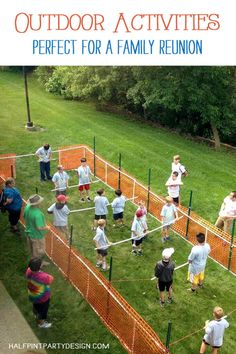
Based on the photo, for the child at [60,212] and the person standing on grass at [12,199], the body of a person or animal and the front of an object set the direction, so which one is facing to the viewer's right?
the person standing on grass

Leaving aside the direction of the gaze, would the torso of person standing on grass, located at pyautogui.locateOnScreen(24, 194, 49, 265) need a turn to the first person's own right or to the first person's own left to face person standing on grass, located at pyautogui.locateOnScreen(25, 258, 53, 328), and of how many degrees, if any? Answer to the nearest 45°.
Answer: approximately 135° to the first person's own right

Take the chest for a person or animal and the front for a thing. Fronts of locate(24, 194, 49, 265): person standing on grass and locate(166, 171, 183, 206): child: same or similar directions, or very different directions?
very different directions

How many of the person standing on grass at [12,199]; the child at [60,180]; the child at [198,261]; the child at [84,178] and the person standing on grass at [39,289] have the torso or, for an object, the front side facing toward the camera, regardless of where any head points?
2

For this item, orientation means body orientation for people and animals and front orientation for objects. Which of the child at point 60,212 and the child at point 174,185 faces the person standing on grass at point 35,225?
the child at point 174,185

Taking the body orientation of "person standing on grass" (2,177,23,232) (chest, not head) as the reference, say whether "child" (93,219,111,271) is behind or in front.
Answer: in front

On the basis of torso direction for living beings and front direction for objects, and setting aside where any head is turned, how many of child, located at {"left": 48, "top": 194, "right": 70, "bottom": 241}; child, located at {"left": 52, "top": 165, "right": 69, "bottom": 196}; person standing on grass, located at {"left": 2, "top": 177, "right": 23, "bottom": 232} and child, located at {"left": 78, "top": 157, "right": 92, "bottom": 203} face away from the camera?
1

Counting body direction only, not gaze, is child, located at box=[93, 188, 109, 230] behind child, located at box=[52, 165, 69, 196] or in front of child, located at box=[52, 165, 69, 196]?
in front

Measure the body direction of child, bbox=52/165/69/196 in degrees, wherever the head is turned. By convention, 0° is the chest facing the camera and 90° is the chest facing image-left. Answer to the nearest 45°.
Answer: approximately 0°

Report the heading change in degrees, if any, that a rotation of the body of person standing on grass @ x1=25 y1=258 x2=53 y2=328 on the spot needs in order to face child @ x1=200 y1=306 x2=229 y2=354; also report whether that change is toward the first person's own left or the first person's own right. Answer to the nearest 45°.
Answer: approximately 45° to the first person's own right

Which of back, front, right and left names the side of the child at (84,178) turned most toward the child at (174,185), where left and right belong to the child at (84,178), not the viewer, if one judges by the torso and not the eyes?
left

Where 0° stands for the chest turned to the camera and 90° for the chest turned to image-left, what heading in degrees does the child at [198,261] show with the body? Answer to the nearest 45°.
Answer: approximately 135°

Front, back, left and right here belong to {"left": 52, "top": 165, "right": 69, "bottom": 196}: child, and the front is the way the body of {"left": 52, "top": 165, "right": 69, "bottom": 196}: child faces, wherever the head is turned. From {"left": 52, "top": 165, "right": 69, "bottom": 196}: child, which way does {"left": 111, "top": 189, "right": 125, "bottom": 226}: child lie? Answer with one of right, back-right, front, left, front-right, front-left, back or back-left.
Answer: front-left

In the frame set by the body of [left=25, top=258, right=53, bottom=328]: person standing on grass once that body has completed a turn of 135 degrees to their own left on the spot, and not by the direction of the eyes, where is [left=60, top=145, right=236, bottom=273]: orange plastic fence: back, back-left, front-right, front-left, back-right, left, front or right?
back-right

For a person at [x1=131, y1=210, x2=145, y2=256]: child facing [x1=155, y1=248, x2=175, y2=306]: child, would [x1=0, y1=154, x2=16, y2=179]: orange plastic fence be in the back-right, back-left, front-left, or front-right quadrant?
back-right
